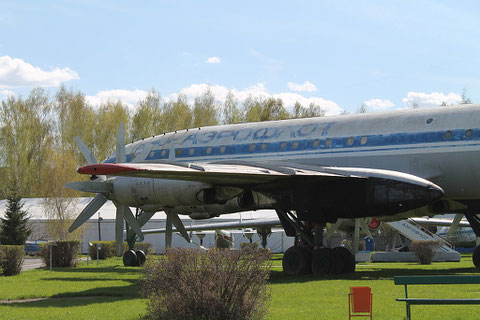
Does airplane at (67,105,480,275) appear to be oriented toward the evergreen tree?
yes

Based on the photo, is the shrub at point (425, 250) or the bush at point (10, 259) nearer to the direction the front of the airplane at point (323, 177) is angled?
the bush

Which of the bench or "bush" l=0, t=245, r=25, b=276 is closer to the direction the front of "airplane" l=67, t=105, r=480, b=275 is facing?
the bush

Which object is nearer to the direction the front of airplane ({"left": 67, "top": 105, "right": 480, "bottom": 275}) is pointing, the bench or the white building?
the white building

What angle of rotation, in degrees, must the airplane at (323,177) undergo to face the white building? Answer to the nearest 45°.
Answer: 0° — it already faces it

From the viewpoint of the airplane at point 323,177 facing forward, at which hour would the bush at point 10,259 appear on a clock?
The bush is roughly at 11 o'clock from the airplane.
